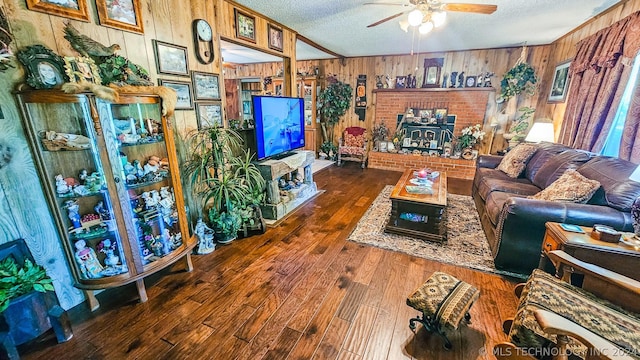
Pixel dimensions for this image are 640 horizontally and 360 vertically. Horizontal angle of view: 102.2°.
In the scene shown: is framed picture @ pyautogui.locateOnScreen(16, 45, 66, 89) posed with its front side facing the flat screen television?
no

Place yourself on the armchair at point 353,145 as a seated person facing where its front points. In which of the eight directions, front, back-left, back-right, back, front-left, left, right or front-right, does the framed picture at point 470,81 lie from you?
left

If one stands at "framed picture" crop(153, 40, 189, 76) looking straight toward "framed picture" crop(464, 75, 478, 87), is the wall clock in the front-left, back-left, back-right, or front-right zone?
front-left

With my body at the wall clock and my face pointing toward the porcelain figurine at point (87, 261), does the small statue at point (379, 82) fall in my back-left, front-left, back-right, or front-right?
back-left

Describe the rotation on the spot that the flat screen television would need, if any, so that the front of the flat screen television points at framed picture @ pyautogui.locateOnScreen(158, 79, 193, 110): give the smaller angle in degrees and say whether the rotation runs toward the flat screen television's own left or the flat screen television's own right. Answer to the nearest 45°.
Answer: approximately 90° to the flat screen television's own right

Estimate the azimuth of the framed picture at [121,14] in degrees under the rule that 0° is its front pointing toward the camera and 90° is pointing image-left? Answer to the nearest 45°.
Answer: approximately 315°

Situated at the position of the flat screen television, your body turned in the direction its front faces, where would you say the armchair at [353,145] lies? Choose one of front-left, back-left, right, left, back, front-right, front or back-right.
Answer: left

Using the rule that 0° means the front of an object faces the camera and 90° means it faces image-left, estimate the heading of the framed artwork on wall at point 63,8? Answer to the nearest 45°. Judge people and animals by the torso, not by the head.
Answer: approximately 315°

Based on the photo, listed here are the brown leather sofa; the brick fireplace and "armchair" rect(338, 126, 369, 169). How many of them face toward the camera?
2

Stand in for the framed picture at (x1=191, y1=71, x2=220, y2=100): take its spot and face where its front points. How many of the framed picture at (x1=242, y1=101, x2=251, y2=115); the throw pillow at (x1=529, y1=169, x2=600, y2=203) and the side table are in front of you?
2

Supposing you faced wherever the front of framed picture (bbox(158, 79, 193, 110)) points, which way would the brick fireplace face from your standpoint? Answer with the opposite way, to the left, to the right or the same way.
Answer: to the right

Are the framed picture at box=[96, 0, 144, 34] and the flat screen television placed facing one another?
no

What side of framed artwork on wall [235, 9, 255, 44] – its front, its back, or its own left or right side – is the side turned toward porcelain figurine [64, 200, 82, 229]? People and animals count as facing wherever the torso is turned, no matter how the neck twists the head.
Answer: right

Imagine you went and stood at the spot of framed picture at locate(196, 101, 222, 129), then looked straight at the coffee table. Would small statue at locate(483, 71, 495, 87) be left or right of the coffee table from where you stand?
left

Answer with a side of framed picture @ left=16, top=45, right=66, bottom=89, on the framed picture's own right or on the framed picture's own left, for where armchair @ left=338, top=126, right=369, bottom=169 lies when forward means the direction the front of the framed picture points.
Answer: on the framed picture's own left

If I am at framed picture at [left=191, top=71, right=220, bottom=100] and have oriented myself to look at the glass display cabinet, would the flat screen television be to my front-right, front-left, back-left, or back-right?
back-left

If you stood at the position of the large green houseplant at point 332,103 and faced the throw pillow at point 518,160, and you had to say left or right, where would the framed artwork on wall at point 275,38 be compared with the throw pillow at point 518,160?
right

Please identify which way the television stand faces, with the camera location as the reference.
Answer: facing the viewer and to the right of the viewer

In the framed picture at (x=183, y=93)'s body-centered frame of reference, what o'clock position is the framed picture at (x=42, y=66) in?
the framed picture at (x=42, y=66) is roughly at 3 o'clock from the framed picture at (x=183, y=93).

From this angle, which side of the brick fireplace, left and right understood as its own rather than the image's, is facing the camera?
front

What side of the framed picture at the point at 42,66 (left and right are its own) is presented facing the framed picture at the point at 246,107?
left

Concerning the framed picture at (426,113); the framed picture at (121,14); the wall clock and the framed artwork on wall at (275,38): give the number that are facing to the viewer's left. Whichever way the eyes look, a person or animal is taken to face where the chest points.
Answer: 0

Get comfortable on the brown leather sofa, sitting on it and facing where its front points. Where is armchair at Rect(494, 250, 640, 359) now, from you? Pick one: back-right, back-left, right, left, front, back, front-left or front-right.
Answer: left

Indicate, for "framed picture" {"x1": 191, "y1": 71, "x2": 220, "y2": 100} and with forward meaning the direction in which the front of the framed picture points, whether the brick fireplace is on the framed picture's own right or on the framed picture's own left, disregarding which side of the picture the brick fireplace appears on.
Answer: on the framed picture's own left

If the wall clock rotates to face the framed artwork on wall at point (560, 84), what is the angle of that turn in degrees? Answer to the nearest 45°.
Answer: approximately 45° to its left
